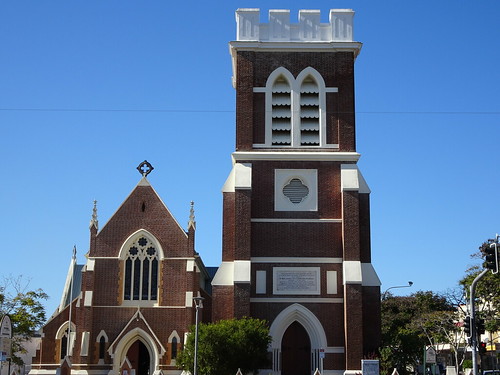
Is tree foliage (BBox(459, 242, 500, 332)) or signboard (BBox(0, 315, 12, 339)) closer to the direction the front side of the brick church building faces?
the signboard

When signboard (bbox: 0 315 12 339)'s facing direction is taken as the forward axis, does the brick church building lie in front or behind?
behind

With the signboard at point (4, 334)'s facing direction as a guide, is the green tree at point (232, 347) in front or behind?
behind

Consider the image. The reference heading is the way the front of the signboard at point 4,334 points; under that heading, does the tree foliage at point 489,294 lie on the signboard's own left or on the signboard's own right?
on the signboard's own left

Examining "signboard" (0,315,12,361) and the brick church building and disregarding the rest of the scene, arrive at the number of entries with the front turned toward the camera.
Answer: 2

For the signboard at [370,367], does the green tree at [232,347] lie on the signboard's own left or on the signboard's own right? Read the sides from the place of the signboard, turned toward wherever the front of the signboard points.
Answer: on the signboard's own right

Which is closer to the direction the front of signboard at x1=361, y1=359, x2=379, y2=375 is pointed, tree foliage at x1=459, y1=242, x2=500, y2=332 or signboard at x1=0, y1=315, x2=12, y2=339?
the signboard

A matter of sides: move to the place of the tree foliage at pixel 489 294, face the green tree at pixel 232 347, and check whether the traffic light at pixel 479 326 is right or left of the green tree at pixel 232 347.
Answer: left
